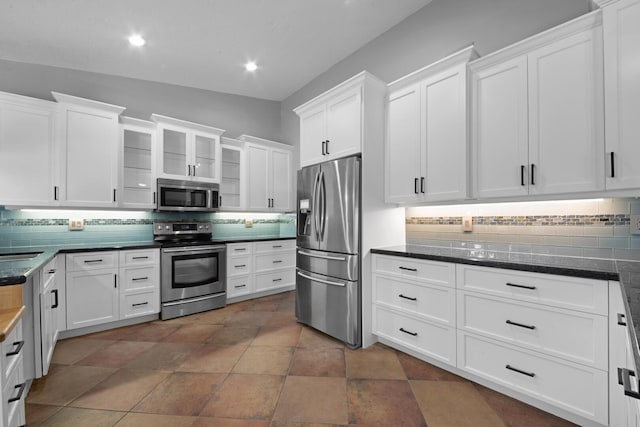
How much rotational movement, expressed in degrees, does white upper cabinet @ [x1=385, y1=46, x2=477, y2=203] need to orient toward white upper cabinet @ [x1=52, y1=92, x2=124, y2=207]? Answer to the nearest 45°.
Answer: approximately 45° to its right

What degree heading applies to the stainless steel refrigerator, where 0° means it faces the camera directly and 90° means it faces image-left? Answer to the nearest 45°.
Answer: approximately 45°

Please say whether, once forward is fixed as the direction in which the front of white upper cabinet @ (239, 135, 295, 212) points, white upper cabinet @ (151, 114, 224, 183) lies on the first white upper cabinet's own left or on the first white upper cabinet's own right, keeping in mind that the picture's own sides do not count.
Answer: on the first white upper cabinet's own right

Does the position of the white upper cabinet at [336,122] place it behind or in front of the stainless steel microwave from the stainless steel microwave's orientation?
in front

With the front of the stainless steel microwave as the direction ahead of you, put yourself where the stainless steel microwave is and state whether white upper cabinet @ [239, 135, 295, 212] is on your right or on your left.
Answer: on your left

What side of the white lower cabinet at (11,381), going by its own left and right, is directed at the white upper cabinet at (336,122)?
front

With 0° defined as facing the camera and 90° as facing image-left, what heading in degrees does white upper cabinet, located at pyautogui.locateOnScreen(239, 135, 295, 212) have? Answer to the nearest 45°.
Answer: approximately 315°

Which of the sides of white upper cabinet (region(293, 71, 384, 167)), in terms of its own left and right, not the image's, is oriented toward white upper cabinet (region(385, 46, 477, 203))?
left

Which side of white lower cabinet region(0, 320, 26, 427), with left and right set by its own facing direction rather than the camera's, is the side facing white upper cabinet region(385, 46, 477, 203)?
front

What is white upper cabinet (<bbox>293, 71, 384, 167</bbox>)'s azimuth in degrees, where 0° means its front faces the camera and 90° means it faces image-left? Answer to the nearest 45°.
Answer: approximately 45°
